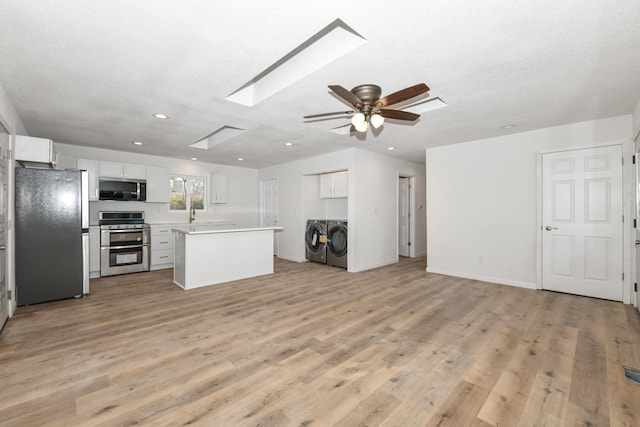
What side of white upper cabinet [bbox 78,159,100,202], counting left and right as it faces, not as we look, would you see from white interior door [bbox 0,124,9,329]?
front

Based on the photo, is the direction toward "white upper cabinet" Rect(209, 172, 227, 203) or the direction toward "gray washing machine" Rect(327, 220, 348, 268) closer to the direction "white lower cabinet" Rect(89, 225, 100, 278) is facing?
the gray washing machine

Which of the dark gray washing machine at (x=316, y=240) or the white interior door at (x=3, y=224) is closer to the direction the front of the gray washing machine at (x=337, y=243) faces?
the white interior door

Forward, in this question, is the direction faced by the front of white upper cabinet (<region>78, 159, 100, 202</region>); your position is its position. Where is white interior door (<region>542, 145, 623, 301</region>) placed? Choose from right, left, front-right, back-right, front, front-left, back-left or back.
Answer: front-left

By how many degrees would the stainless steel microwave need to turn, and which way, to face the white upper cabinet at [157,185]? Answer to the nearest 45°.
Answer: approximately 90° to its left

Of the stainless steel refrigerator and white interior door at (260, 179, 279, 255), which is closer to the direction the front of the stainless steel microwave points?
the stainless steel refrigerator

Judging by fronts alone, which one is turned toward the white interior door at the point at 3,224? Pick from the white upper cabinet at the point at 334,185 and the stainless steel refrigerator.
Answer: the white upper cabinet

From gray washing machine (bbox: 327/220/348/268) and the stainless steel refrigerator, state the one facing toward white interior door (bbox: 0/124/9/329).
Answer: the gray washing machine

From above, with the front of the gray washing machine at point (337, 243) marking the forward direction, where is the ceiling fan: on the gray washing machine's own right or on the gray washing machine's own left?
on the gray washing machine's own left

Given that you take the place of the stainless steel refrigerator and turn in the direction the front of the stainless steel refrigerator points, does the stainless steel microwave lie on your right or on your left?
on your left
